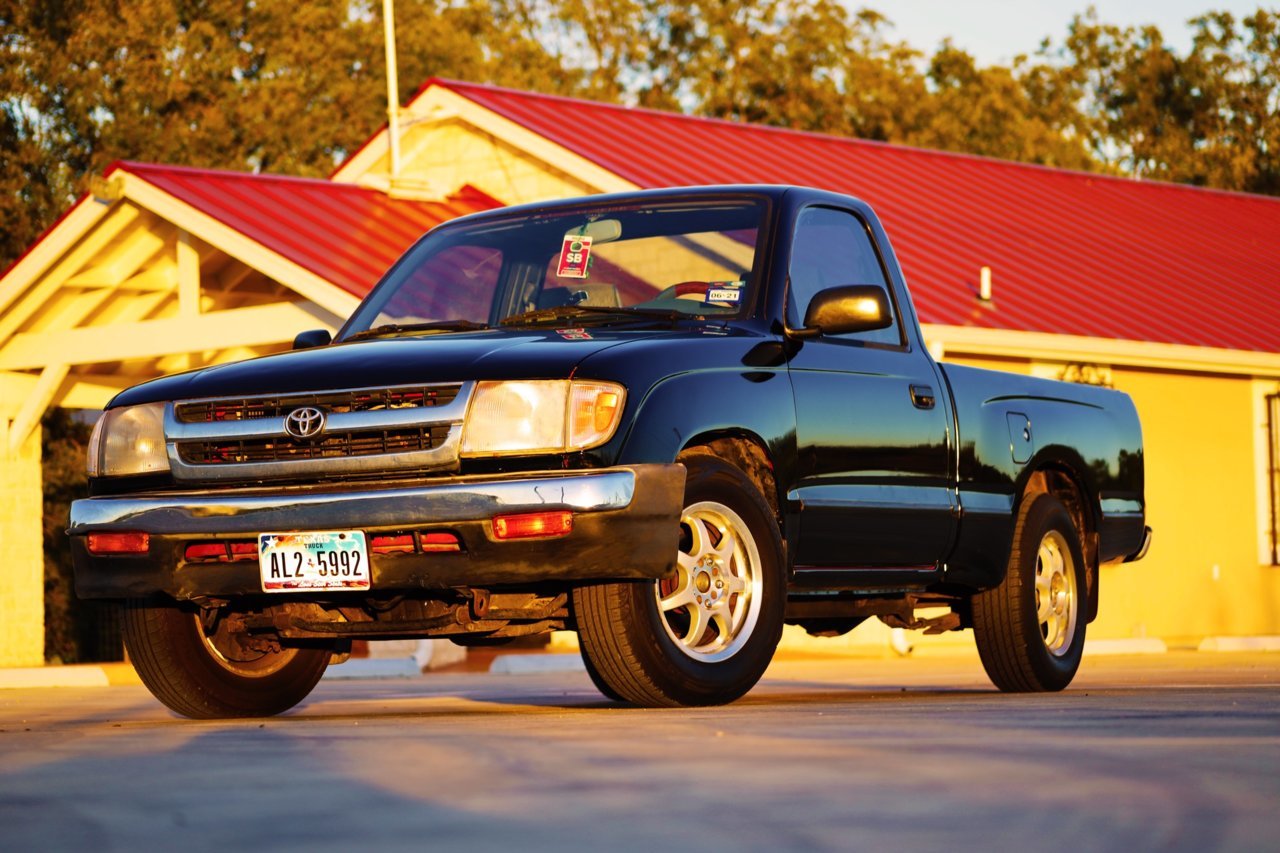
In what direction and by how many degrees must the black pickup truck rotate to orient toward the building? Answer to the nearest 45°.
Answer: approximately 135° to its right

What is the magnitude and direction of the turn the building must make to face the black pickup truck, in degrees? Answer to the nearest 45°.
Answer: approximately 45° to its left

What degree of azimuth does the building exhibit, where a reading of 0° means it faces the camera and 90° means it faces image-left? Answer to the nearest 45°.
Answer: approximately 45°

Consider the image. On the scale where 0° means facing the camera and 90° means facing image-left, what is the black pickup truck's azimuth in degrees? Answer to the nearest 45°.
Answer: approximately 45°
